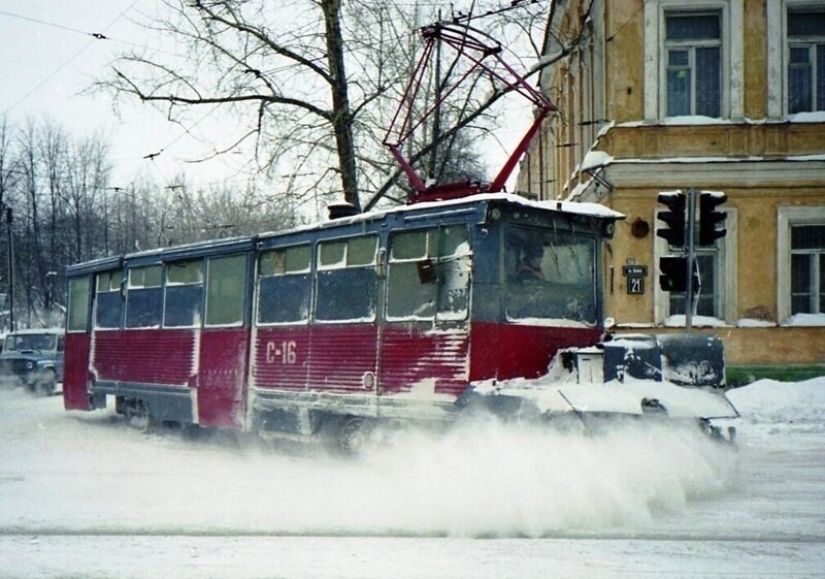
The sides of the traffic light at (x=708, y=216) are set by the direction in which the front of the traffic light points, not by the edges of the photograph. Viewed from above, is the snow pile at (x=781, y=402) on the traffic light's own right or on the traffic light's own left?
on the traffic light's own left

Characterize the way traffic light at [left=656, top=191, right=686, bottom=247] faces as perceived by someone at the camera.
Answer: facing to the left of the viewer

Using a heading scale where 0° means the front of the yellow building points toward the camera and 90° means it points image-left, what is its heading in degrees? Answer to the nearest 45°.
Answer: approximately 0°

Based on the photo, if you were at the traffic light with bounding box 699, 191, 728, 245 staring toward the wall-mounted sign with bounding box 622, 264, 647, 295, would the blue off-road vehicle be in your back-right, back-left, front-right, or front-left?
front-left

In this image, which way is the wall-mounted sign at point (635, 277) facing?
toward the camera

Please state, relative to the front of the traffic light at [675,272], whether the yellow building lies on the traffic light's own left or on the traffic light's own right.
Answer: on the traffic light's own right

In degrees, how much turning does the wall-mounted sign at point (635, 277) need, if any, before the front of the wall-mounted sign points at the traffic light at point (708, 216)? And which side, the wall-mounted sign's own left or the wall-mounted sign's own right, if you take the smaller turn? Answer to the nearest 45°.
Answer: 0° — it already faces it

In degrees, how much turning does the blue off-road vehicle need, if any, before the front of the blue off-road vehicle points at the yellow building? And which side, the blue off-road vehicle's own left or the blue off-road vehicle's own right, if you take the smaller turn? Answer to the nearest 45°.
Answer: approximately 90° to the blue off-road vehicle's own left

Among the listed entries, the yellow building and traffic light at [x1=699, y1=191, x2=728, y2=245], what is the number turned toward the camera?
1

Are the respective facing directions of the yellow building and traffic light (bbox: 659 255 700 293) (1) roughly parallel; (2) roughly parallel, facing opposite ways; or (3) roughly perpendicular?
roughly perpendicular

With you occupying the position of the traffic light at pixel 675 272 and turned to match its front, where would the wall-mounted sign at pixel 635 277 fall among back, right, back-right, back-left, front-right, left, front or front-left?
right

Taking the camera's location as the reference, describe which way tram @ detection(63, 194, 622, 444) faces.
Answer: facing the viewer and to the right of the viewer
